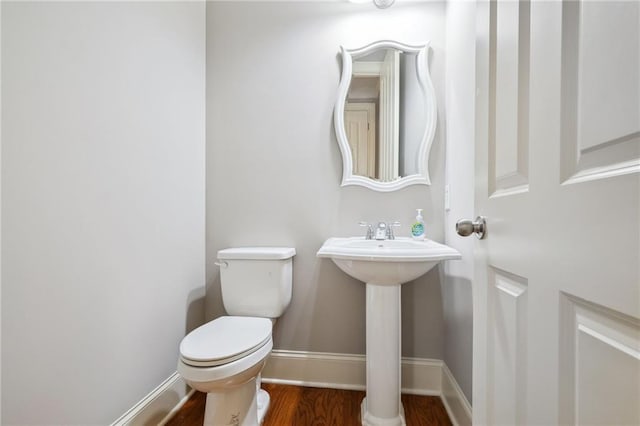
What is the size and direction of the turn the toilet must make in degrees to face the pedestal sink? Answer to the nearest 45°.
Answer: approximately 135° to its left

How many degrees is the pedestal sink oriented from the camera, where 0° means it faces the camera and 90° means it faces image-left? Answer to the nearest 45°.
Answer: approximately 0°

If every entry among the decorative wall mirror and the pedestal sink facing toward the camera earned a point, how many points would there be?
2

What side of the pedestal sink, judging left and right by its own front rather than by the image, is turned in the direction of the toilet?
right

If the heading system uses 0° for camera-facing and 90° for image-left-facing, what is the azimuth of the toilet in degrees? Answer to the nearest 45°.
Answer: approximately 45°

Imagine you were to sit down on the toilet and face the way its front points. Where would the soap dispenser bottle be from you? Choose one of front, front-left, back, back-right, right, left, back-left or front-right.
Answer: back-left

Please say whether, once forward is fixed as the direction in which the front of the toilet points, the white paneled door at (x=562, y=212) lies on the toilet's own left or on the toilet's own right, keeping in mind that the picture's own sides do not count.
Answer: on the toilet's own left
